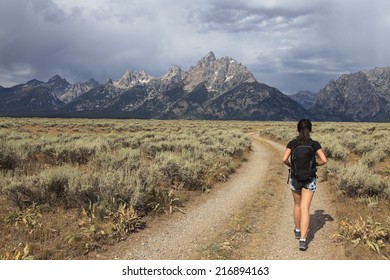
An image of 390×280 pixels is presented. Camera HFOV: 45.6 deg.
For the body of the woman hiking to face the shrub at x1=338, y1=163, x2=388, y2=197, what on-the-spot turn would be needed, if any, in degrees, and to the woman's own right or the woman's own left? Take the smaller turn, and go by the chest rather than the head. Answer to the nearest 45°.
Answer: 0° — they already face it

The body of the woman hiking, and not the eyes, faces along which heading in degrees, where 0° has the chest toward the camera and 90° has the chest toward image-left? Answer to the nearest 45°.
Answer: approximately 180°
